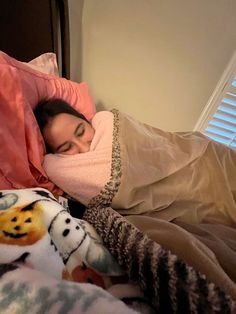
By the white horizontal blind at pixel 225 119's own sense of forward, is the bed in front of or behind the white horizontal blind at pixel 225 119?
in front

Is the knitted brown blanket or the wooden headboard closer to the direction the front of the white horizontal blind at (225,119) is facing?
the wooden headboard

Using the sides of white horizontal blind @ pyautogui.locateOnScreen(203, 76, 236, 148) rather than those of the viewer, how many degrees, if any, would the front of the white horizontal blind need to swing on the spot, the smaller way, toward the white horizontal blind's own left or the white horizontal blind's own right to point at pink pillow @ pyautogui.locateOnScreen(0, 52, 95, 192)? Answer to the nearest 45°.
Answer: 0° — it already faces it

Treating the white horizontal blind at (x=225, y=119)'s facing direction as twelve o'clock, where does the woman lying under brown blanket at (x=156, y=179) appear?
The woman lying under brown blanket is roughly at 11 o'clock from the white horizontal blind.

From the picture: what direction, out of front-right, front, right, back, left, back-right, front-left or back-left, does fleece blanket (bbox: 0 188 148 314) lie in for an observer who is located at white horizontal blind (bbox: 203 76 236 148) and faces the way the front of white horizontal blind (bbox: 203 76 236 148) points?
front-left

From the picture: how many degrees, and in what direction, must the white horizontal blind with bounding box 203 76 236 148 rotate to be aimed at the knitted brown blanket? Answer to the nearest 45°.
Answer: approximately 45° to its left
